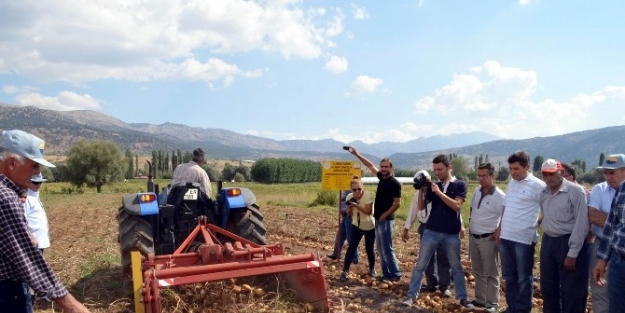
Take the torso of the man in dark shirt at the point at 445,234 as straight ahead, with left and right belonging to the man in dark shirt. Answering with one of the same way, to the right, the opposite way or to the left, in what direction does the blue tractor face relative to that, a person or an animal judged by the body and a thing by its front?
to the right

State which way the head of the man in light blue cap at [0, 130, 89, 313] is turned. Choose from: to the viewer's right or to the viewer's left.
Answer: to the viewer's right

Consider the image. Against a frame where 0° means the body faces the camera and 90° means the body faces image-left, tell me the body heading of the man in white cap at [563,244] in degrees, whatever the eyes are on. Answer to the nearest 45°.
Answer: approximately 45°

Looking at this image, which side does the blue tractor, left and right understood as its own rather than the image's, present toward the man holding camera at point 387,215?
right

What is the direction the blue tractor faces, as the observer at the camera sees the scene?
facing away from the viewer

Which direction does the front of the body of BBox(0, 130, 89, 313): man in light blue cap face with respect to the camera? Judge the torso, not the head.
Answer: to the viewer's right

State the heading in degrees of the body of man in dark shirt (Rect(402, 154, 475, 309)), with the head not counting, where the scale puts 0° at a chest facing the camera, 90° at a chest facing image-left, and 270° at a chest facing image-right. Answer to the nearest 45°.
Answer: approximately 45°

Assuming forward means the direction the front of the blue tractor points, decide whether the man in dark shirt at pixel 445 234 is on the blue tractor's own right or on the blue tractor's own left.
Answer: on the blue tractor's own right
